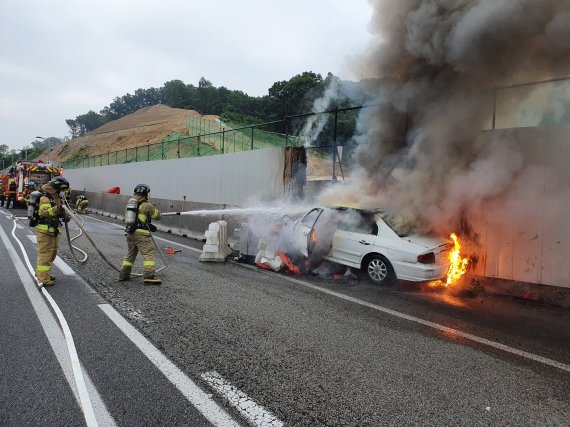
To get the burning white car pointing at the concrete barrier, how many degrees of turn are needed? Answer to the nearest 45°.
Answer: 0° — it already faces it

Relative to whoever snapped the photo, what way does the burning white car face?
facing away from the viewer and to the left of the viewer

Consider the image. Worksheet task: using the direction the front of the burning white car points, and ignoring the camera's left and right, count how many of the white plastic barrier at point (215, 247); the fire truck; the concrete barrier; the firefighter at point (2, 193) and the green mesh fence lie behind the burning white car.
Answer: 0

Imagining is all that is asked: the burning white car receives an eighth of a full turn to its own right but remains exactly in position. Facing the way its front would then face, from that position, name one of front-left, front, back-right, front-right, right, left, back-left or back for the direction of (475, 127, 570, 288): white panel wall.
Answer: right

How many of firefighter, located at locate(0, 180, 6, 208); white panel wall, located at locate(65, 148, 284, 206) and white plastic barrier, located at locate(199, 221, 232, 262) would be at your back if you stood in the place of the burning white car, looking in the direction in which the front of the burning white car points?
0

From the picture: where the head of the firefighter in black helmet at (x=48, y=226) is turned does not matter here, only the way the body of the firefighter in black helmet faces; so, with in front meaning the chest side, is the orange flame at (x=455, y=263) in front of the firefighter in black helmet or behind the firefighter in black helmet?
in front

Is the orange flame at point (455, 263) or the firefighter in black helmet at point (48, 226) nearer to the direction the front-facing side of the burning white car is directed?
the firefighter in black helmet

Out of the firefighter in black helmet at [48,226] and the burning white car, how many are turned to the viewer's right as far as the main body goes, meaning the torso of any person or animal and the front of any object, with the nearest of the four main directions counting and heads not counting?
1

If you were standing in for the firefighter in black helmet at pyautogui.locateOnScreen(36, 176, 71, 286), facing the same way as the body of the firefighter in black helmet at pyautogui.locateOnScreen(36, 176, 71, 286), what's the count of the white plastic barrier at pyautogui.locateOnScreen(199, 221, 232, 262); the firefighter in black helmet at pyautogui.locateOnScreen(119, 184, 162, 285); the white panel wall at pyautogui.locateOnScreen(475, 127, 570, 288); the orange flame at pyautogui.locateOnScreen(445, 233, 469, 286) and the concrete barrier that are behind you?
0

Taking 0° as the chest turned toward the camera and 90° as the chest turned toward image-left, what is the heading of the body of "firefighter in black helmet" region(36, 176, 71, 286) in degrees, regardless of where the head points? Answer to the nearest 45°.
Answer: approximately 270°

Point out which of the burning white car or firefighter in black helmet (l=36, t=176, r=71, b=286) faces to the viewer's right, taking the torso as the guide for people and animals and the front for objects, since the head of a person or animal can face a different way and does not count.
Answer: the firefighter in black helmet

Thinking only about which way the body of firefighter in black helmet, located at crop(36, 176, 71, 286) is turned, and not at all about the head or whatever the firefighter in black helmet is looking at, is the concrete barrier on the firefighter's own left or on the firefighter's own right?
on the firefighter's own left

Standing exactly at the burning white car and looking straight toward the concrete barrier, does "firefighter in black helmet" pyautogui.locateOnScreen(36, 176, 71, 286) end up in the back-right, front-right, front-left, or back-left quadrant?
front-left
